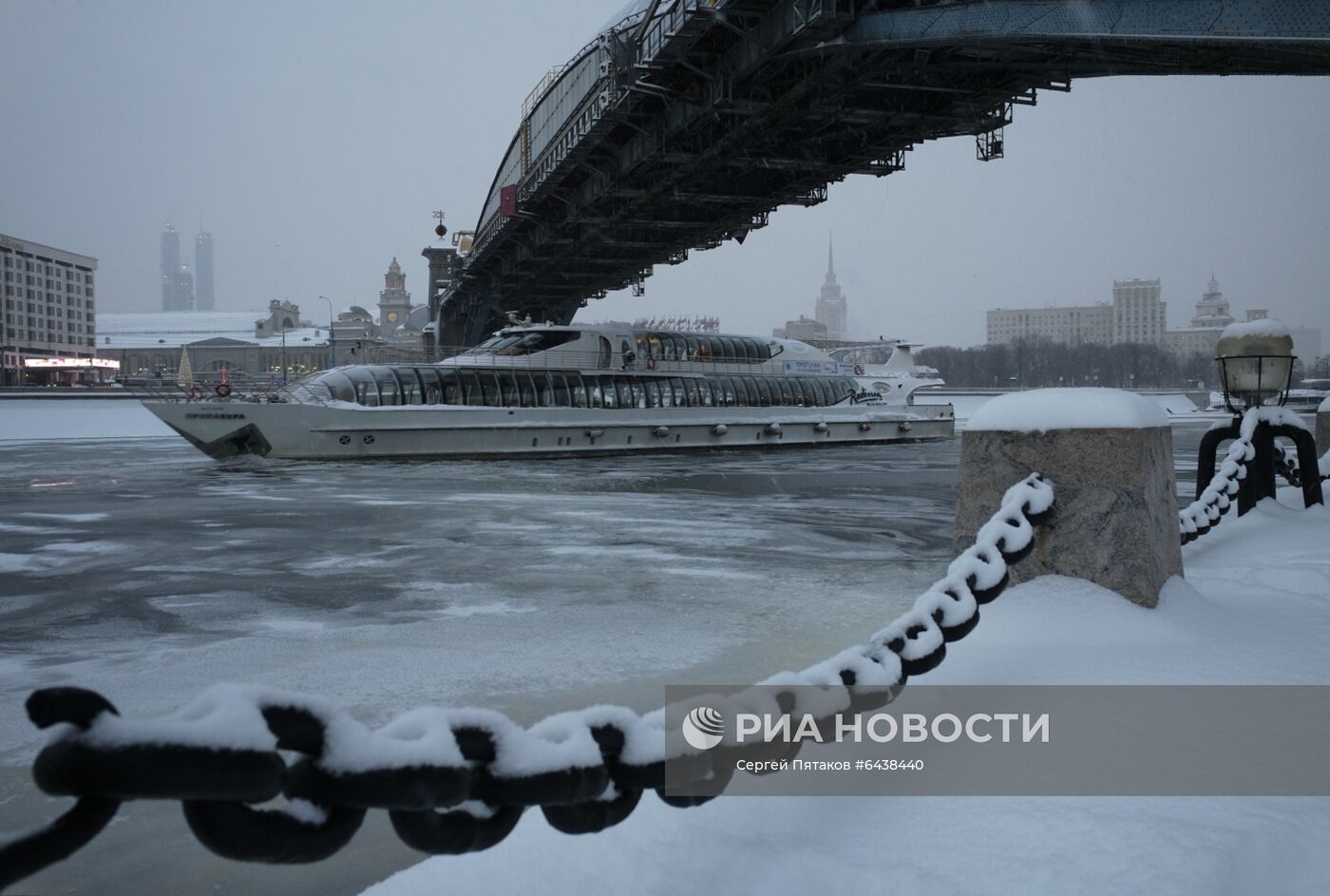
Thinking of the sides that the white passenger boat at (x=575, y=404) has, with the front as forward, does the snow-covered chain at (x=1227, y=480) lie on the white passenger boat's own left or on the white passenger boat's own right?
on the white passenger boat's own left

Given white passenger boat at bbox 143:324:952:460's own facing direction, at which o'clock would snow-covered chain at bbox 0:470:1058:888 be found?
The snow-covered chain is roughly at 9 o'clock from the white passenger boat.

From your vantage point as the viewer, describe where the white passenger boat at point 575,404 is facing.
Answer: facing to the left of the viewer

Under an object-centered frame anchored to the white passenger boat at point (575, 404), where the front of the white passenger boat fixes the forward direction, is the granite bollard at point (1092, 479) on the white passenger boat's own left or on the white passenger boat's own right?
on the white passenger boat's own left
